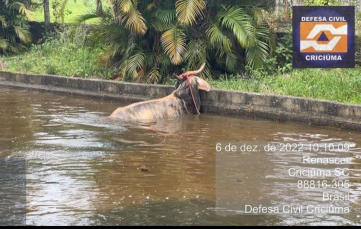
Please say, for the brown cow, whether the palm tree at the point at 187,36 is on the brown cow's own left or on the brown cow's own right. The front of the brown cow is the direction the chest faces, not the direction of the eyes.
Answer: on the brown cow's own left

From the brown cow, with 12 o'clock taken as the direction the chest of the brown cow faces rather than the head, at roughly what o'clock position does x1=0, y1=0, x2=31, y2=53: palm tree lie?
The palm tree is roughly at 8 o'clock from the brown cow.

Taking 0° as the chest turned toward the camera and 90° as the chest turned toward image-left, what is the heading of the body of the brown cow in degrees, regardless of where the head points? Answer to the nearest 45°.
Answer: approximately 270°
